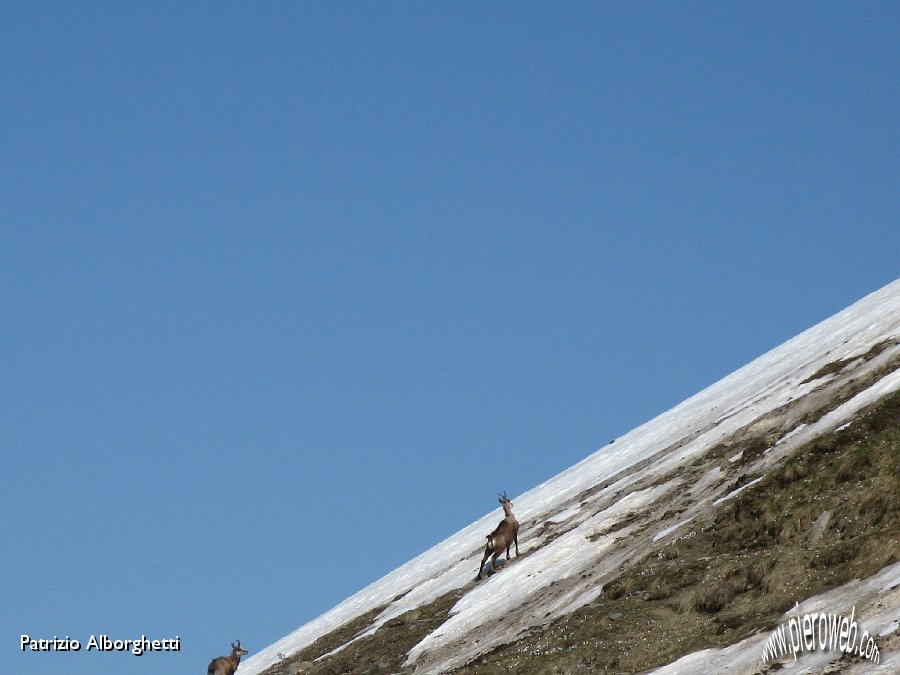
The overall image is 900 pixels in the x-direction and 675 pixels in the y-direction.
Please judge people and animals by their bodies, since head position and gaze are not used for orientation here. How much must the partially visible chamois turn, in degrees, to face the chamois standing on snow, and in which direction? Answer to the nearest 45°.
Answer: approximately 45° to its right

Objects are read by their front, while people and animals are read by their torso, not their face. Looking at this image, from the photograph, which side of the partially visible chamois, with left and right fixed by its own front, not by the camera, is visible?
right
